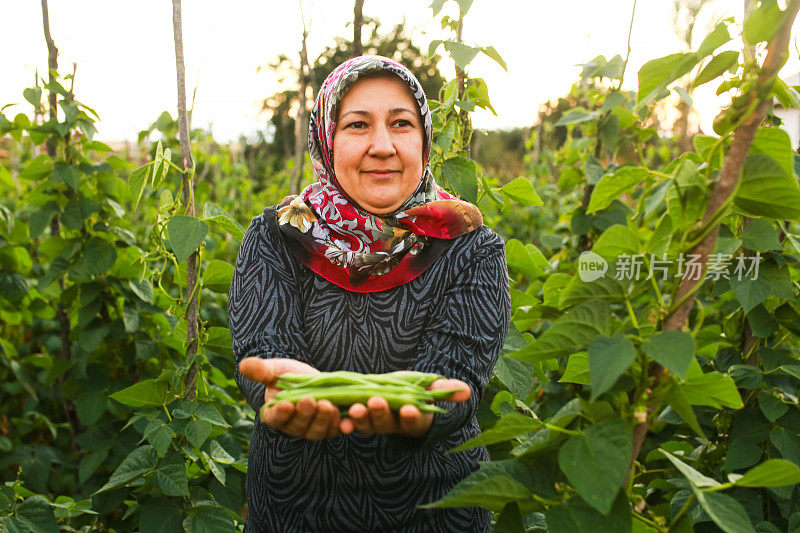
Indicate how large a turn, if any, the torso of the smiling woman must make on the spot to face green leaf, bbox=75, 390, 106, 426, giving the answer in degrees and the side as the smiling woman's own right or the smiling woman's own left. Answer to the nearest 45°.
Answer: approximately 135° to the smiling woman's own right

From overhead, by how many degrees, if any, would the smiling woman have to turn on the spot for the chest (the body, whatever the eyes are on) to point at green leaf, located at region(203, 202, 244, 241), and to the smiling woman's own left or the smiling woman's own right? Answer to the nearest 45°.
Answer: approximately 135° to the smiling woman's own right

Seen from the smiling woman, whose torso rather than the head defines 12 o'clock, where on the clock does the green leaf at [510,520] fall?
The green leaf is roughly at 11 o'clock from the smiling woman.

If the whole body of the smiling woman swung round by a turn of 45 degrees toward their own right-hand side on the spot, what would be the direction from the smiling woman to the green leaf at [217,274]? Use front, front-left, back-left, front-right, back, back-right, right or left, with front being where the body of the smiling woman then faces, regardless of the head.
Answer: right

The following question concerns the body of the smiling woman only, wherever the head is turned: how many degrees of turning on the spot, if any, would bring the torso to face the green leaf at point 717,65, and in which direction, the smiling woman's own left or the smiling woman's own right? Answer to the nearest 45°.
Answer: approximately 45° to the smiling woman's own left

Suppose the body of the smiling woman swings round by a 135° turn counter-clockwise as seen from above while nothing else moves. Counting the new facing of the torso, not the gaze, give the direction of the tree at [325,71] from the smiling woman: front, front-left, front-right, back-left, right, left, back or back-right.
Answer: front-left

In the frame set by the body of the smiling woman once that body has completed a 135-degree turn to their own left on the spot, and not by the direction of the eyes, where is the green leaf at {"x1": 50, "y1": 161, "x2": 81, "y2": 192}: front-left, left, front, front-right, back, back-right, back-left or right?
left

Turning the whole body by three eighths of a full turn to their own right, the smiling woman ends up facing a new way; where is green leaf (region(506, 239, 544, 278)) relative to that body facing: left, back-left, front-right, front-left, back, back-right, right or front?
right

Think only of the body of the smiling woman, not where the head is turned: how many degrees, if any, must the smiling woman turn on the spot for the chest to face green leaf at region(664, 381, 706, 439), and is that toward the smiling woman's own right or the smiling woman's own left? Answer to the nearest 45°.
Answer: approximately 45° to the smiling woman's own left

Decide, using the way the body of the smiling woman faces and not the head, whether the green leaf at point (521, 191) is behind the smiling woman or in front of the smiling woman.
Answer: behind

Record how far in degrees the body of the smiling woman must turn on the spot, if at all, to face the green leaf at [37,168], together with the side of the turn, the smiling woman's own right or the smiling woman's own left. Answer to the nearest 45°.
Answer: approximately 135° to the smiling woman's own right
